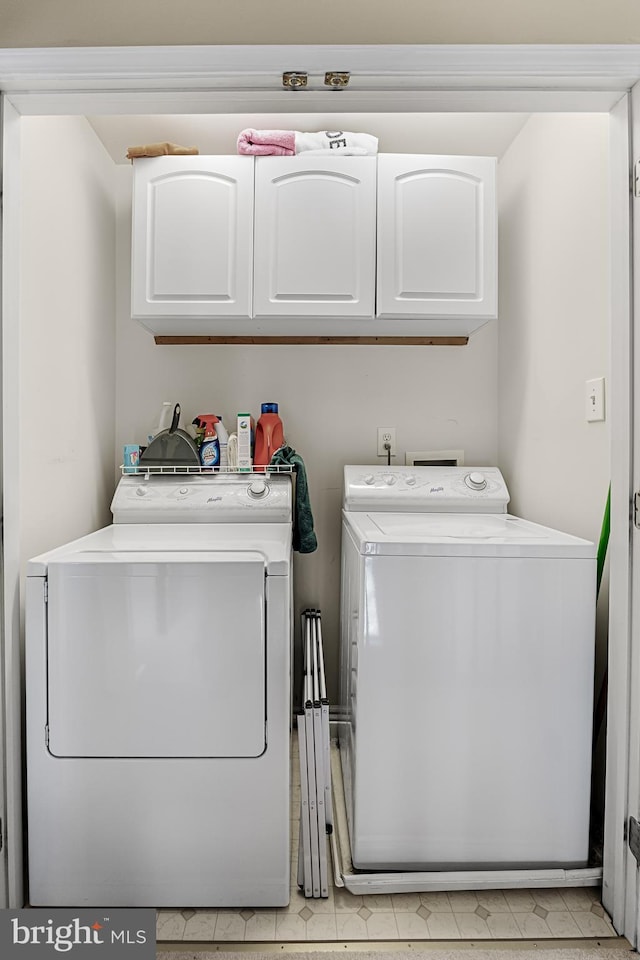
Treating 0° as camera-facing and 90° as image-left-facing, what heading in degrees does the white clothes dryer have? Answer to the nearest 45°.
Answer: approximately 0°

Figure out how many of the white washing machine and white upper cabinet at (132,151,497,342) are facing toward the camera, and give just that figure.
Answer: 2

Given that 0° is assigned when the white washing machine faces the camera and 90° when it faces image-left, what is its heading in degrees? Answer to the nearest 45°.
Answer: approximately 0°
